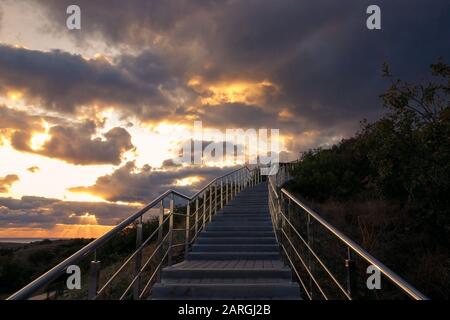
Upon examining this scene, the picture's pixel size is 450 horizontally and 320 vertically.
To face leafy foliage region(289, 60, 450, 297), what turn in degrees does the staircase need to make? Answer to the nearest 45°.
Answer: approximately 135° to its left

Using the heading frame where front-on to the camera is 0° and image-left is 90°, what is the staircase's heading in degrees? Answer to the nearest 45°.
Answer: approximately 0°
